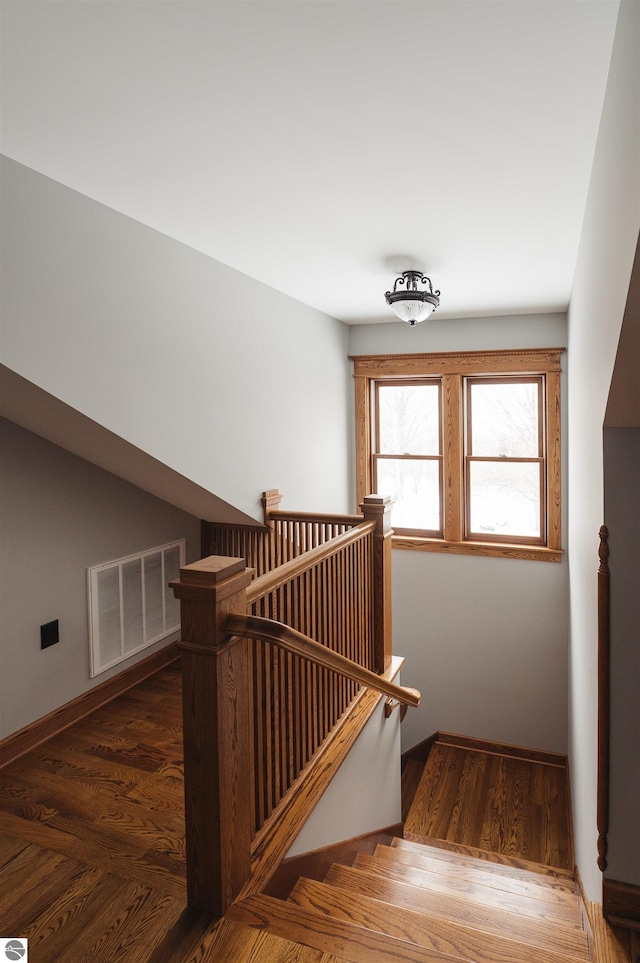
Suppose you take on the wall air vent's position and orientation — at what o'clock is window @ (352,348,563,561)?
The window is roughly at 10 o'clock from the wall air vent.

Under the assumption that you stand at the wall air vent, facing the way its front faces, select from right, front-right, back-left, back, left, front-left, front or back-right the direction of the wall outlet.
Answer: right

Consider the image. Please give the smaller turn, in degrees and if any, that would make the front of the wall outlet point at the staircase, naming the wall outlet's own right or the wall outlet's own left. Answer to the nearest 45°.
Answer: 0° — it already faces it

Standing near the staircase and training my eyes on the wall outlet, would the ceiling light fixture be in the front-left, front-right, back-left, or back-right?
front-right

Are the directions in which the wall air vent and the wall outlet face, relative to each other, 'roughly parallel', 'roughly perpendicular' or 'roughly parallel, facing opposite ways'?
roughly parallel

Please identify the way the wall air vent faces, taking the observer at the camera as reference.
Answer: facing the viewer and to the right of the viewer

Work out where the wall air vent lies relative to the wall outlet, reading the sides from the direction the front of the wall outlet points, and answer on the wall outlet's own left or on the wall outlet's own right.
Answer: on the wall outlet's own left

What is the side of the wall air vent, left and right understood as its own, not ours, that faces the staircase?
front

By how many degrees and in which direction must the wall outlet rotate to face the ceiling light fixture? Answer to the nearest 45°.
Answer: approximately 45° to its left

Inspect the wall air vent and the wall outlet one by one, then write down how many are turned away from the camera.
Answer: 0
